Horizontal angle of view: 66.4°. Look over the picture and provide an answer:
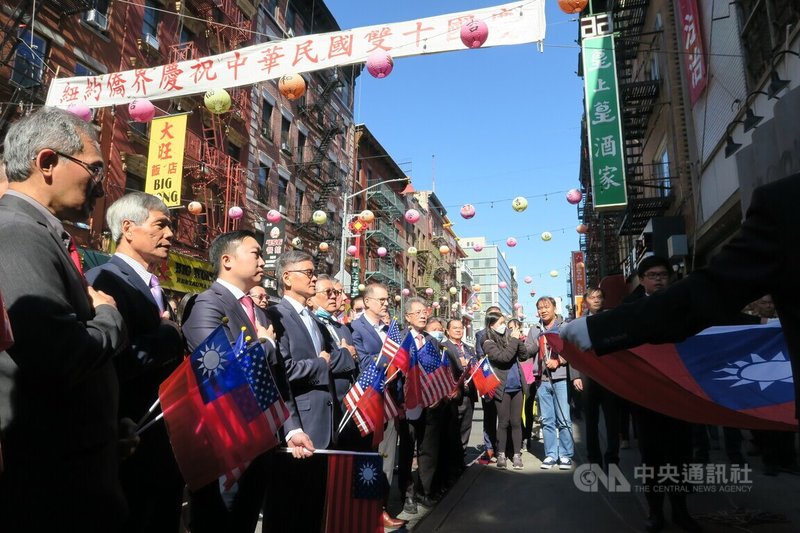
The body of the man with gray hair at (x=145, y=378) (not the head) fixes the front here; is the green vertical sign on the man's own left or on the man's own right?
on the man's own left

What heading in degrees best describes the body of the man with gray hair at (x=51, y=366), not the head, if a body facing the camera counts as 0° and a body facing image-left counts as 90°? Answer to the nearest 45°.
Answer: approximately 270°

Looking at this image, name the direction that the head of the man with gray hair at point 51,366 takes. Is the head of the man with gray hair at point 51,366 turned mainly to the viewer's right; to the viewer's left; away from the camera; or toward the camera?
to the viewer's right

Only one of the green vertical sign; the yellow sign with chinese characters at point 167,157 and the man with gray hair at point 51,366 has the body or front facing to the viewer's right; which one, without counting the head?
the man with gray hair

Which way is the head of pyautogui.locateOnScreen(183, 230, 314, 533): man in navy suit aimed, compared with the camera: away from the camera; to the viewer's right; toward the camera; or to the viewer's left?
to the viewer's right

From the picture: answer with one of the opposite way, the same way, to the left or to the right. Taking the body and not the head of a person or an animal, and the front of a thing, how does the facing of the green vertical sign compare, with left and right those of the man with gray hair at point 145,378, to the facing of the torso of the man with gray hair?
to the right

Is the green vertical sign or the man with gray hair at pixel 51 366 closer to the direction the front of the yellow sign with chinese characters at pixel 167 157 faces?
the man with gray hair

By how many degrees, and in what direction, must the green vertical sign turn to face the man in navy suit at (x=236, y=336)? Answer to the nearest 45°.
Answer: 0° — it already faces them

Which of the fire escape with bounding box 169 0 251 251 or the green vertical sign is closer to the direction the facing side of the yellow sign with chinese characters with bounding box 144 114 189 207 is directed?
the green vertical sign
